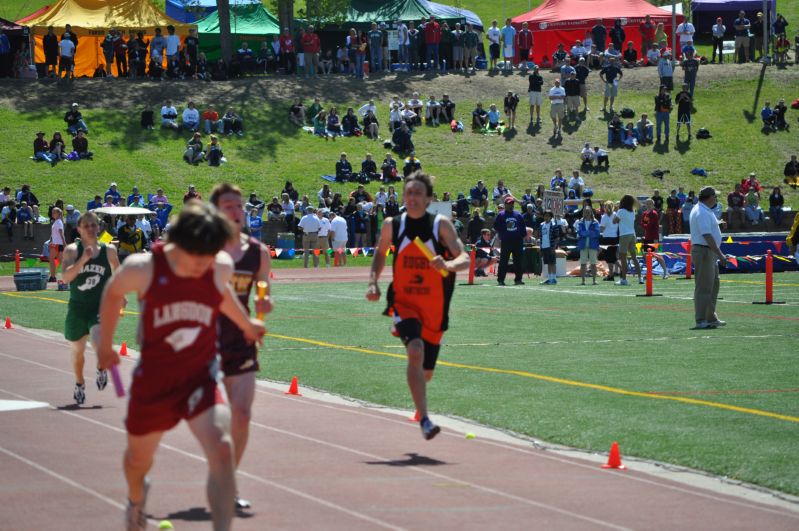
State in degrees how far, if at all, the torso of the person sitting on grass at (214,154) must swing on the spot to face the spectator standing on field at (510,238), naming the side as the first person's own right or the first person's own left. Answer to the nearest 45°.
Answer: approximately 45° to the first person's own left

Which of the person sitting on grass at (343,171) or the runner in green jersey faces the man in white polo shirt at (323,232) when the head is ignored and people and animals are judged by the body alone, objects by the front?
the person sitting on grass

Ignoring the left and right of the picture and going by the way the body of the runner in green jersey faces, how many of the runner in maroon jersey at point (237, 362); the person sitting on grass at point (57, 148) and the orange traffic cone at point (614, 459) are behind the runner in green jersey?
1

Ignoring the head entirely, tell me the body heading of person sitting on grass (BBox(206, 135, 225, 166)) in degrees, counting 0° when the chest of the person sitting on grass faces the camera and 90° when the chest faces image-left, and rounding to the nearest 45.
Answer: approximately 0°

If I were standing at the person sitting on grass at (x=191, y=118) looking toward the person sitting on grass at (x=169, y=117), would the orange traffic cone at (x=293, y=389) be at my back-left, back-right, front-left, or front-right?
back-left

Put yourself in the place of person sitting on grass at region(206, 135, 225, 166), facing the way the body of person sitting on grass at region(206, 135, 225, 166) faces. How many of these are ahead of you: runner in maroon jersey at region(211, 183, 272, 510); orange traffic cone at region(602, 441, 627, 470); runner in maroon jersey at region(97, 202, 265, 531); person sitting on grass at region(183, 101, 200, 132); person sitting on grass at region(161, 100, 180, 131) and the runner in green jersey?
4

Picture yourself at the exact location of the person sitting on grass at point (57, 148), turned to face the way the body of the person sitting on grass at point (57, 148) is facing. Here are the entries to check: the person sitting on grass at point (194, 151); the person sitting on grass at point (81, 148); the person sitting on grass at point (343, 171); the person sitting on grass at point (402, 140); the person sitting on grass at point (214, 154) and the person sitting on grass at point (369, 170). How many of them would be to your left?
6
